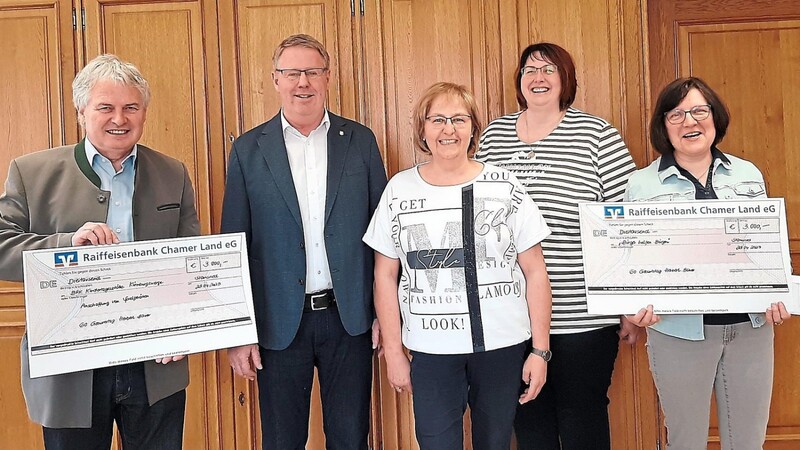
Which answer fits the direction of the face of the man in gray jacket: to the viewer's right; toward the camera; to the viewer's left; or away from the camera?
toward the camera

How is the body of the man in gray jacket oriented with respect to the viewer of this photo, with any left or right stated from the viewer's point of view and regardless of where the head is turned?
facing the viewer and to the right of the viewer

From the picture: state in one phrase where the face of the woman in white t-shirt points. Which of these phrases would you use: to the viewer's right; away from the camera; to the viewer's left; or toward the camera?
toward the camera

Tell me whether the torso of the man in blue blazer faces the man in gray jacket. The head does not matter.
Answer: no

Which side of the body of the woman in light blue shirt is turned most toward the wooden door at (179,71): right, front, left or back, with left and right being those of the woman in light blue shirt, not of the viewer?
right

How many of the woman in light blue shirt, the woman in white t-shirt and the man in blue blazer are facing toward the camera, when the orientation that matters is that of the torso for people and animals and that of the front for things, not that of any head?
3

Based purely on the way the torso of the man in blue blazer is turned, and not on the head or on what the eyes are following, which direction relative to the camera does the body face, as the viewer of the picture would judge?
toward the camera

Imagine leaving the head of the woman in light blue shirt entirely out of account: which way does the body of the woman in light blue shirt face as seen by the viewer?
toward the camera

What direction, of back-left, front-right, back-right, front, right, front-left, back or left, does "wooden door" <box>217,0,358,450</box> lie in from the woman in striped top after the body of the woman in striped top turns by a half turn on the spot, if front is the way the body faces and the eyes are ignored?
back-left

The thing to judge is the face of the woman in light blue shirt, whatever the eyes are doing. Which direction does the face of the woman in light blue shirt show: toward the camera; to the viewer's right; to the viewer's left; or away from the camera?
toward the camera

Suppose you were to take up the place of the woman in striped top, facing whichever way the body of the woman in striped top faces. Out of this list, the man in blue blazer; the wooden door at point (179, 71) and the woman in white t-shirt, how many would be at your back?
0

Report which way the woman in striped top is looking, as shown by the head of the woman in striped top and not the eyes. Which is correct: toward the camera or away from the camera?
toward the camera

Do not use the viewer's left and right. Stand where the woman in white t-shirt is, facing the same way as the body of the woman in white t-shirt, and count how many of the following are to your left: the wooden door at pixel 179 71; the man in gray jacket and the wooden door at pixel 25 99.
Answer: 0

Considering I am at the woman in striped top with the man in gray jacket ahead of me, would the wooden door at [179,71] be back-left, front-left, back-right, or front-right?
front-right

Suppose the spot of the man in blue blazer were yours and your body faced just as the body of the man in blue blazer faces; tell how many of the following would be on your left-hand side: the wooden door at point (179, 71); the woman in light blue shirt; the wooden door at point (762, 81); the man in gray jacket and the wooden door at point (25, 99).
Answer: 2
